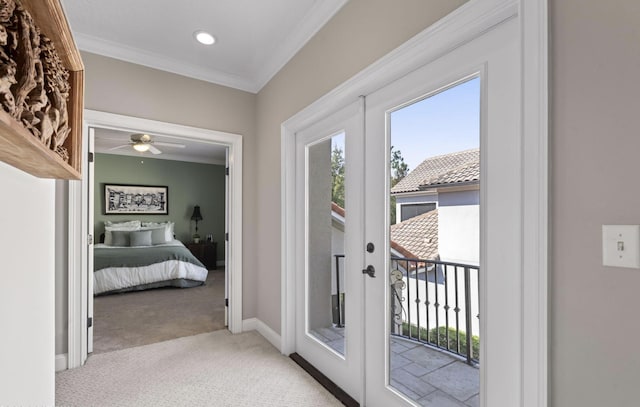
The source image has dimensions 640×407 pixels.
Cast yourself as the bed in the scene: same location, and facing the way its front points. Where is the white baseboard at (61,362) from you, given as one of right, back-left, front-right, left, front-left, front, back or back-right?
front

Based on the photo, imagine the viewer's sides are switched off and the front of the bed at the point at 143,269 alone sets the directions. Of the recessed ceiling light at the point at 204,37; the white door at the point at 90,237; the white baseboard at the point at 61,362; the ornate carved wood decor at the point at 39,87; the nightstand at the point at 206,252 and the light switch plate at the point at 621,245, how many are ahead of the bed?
5

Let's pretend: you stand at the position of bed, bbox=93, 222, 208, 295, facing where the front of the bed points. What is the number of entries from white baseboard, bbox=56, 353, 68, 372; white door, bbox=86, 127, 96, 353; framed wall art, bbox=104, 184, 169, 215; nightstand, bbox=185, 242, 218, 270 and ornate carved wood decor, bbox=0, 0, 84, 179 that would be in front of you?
3

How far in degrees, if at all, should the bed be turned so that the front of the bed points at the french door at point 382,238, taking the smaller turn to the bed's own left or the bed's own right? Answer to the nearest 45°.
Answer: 0° — it already faces it

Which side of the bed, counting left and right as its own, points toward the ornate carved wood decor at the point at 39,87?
front

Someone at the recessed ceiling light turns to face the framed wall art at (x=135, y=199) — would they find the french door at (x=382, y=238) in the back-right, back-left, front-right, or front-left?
back-right

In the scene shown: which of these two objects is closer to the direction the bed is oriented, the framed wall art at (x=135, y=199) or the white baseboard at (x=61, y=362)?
the white baseboard

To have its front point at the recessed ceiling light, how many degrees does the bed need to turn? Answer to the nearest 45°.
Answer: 0° — it already faces it

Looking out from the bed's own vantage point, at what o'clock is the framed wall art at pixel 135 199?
The framed wall art is roughly at 6 o'clock from the bed.

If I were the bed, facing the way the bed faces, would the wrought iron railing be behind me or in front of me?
in front

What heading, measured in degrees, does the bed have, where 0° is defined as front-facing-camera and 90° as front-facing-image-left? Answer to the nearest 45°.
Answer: approximately 0°

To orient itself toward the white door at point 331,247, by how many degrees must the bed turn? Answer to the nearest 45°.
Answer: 0° — it already faces it

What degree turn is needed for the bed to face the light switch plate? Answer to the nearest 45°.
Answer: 0° — it already faces it
